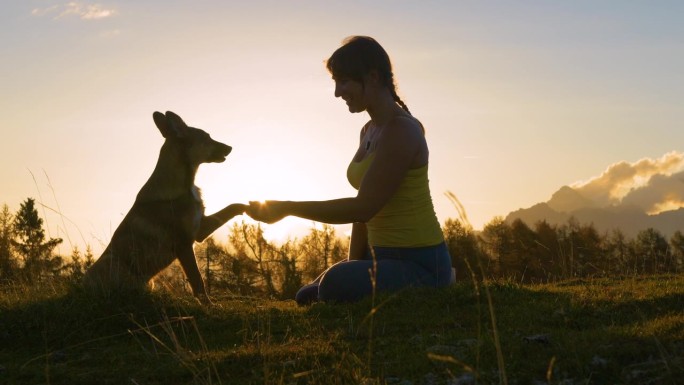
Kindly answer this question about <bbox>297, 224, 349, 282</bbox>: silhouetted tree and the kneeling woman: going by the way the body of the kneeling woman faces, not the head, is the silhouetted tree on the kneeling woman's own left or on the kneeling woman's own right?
on the kneeling woman's own right

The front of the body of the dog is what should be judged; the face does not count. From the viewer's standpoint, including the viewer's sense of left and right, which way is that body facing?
facing to the right of the viewer

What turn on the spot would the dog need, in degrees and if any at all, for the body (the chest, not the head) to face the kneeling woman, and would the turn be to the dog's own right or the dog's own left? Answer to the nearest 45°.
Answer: approximately 45° to the dog's own right

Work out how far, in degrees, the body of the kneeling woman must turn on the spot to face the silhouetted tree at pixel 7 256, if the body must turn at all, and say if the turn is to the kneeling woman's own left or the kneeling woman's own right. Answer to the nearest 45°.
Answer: approximately 45° to the kneeling woman's own right

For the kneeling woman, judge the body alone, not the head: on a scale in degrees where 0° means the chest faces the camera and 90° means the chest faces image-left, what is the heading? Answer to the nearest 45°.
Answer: approximately 90°

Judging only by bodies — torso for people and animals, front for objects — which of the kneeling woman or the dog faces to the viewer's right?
the dog

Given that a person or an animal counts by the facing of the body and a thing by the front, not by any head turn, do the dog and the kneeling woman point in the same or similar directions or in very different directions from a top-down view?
very different directions

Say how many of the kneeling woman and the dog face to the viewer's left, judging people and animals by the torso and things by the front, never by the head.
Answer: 1
